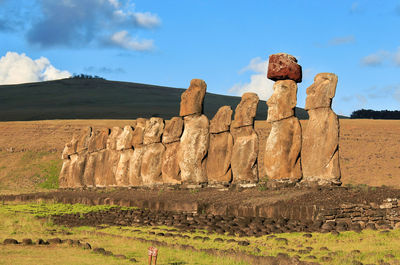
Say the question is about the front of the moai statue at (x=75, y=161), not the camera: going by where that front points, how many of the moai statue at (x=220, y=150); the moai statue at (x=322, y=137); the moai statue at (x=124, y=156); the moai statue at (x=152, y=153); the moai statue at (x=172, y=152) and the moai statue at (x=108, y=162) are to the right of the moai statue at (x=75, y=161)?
0

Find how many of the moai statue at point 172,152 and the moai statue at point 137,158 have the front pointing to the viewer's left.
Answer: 2

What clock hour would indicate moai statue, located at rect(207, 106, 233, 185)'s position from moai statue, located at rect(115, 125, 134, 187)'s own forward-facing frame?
moai statue, located at rect(207, 106, 233, 185) is roughly at 8 o'clock from moai statue, located at rect(115, 125, 134, 187).

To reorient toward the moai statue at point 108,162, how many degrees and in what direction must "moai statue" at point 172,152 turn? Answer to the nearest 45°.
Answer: approximately 45° to its right

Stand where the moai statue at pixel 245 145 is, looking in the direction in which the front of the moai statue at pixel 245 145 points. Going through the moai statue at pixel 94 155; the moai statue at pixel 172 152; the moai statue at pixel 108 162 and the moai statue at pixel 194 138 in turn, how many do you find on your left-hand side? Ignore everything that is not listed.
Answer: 0

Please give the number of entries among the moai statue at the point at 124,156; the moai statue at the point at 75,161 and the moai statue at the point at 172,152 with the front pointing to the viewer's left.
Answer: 3

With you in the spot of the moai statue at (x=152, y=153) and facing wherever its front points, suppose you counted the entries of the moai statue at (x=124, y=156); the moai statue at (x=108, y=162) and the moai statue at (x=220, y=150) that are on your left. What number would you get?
1

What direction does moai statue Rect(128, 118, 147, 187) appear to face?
to the viewer's left

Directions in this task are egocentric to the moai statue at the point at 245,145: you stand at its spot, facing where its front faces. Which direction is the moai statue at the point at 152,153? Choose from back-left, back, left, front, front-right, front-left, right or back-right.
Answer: front-right

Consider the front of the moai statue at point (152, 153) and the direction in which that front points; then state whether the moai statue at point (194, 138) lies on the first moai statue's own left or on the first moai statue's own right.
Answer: on the first moai statue's own left

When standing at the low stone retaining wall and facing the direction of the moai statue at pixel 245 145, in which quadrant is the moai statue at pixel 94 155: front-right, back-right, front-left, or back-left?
front-left

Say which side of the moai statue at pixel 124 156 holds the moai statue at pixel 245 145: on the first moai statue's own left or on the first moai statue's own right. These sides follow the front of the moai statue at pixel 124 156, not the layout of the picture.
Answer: on the first moai statue's own left

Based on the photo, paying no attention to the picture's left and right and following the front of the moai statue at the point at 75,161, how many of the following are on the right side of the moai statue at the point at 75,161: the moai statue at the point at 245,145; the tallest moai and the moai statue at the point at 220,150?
0

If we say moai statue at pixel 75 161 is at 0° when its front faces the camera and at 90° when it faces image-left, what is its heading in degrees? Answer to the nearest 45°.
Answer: approximately 90°

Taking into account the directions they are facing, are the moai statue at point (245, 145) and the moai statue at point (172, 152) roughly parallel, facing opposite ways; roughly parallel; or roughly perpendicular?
roughly parallel

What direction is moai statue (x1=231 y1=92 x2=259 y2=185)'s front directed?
to the viewer's left

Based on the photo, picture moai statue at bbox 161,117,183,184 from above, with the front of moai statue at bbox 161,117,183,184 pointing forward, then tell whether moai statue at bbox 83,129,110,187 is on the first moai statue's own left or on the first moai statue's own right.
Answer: on the first moai statue's own right
